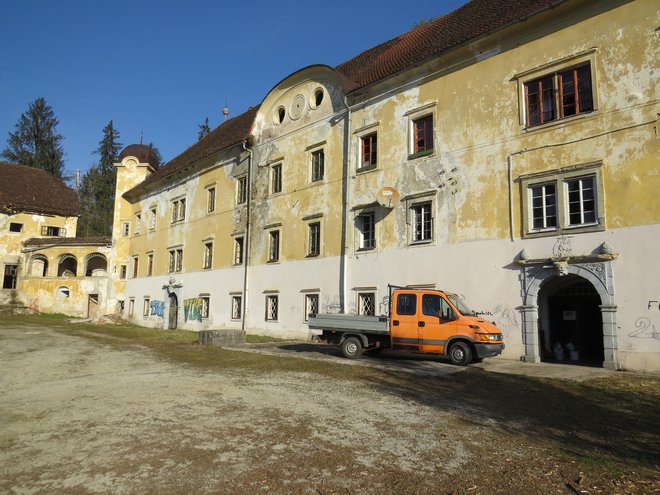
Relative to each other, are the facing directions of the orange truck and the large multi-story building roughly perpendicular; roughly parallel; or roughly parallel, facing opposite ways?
roughly perpendicular

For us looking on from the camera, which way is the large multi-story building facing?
facing the viewer and to the left of the viewer
